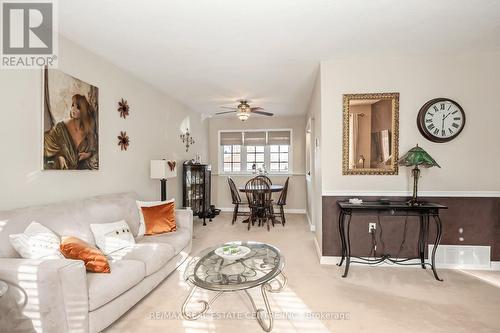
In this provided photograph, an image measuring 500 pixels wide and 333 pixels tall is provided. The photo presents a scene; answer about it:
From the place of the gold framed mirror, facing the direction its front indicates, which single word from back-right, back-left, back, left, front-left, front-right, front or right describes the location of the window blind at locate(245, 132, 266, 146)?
back-right

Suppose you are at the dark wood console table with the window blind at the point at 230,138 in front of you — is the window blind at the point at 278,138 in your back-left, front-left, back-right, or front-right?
front-right

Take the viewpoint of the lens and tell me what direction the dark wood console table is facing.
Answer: facing the viewer

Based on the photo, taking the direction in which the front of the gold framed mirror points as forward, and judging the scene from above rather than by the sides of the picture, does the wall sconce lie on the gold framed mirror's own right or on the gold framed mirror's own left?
on the gold framed mirror's own right

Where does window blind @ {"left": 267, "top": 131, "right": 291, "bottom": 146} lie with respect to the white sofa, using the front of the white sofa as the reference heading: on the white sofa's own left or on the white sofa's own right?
on the white sofa's own left

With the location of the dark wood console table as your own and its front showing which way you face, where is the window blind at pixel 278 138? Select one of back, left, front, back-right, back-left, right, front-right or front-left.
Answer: back-right

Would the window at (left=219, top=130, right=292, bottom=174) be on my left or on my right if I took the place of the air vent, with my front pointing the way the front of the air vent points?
on my right

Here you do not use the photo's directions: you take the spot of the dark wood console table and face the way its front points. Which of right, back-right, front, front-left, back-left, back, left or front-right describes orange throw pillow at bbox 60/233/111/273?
front-right

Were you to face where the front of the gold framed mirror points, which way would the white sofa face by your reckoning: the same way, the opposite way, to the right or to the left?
to the left

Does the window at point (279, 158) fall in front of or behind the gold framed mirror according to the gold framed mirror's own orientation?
behind

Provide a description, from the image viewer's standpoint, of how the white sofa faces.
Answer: facing the viewer and to the right of the viewer

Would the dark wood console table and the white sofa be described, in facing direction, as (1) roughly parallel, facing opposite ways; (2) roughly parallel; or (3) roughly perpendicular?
roughly perpendicular

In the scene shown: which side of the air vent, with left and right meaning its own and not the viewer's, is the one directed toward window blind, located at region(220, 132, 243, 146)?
right

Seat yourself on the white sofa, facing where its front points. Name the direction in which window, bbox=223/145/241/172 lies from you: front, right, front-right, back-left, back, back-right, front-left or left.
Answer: left

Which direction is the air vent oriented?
toward the camera
